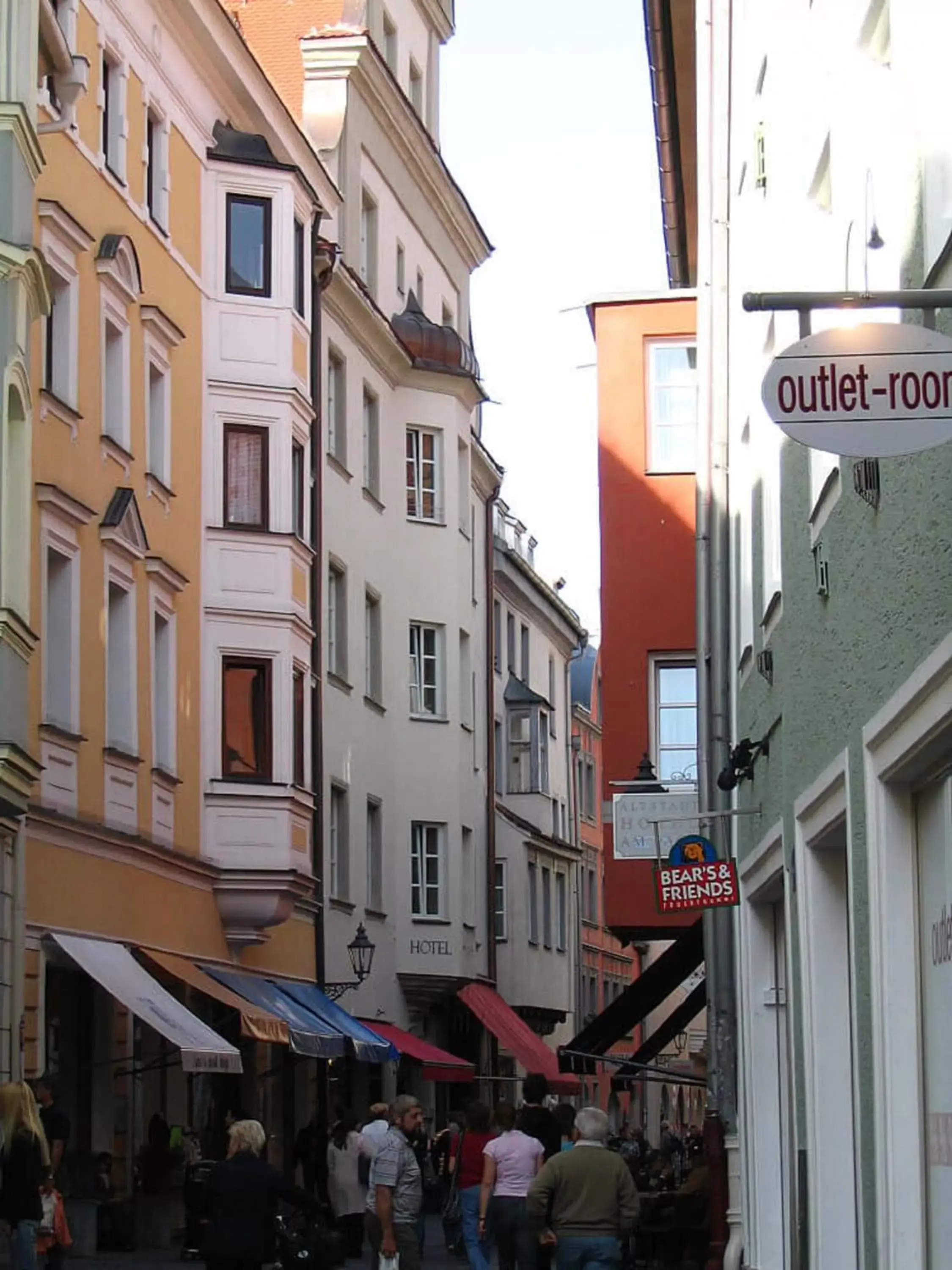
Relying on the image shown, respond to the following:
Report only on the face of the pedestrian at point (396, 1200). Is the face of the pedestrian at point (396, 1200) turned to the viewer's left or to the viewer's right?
to the viewer's right

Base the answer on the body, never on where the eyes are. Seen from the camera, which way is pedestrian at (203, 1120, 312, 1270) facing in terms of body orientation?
away from the camera

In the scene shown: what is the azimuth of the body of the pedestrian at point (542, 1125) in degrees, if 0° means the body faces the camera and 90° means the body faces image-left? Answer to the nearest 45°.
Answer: approximately 180°

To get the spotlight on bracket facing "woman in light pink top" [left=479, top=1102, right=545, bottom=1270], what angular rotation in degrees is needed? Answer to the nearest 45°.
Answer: approximately 45° to its right

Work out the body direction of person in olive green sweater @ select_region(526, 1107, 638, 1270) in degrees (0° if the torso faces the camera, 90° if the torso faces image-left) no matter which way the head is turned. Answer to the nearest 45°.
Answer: approximately 180°

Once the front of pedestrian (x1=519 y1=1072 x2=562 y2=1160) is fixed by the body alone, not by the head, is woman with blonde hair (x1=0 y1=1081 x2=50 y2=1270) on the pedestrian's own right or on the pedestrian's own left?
on the pedestrian's own left

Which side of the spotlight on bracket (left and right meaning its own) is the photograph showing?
left

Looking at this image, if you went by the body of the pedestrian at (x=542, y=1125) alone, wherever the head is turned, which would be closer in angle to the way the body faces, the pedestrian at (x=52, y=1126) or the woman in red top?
the woman in red top
